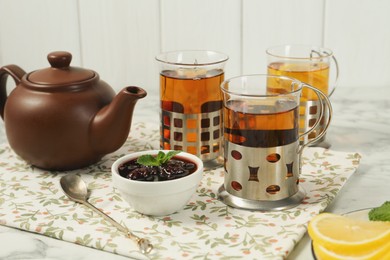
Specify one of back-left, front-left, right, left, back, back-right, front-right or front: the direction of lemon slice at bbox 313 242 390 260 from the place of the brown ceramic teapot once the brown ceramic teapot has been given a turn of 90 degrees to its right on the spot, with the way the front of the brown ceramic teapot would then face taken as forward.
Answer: left

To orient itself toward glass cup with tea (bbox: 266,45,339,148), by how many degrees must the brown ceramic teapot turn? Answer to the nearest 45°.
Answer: approximately 45° to its left

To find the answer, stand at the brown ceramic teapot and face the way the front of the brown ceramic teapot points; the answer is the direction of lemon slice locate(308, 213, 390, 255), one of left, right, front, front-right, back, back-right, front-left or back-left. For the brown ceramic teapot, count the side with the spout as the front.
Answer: front

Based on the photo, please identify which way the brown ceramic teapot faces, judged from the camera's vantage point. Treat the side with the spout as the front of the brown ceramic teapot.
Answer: facing the viewer and to the right of the viewer
